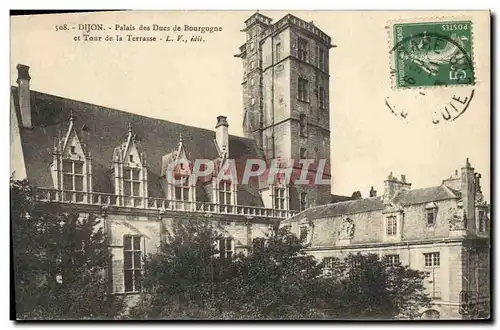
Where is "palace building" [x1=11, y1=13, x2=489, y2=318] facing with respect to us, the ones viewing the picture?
facing the viewer and to the right of the viewer
